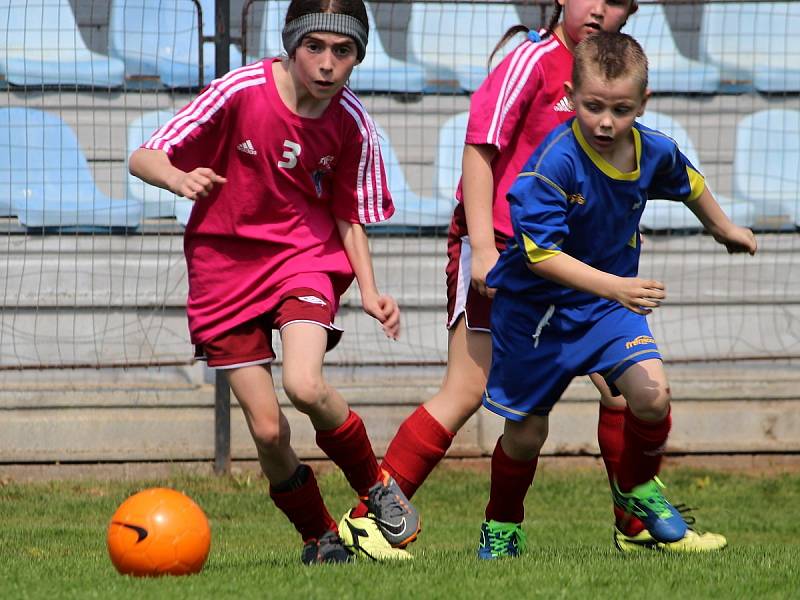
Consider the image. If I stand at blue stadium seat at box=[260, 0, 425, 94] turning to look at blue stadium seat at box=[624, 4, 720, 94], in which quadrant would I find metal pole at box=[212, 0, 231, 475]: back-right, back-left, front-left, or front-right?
back-right

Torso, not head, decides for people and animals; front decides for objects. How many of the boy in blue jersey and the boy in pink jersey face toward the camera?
2

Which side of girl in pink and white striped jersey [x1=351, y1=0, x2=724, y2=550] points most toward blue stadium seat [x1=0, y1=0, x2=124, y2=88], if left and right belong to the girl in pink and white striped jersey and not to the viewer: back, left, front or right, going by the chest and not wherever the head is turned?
back

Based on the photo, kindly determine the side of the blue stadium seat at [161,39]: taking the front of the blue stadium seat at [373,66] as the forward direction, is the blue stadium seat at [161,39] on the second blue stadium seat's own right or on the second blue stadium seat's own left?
on the second blue stadium seat's own right

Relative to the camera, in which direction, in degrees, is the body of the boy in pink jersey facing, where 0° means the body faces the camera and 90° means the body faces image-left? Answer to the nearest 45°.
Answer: approximately 0°

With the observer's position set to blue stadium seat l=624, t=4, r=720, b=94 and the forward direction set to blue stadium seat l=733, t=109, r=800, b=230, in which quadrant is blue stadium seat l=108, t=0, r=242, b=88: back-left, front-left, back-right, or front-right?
back-right

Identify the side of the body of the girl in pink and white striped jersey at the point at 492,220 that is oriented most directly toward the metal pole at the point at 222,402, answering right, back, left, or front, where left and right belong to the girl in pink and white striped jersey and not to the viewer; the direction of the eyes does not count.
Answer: back

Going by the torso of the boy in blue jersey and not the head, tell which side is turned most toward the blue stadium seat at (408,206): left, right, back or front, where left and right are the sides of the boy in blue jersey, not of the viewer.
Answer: back

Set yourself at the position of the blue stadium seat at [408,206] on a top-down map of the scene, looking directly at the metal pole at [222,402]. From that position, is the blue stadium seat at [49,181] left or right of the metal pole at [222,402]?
right
